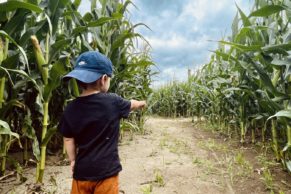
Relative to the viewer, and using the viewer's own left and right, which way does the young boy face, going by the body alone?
facing away from the viewer and to the right of the viewer

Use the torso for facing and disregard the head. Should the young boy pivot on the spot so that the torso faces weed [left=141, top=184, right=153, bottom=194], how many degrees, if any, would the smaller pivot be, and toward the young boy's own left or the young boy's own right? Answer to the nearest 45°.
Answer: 0° — they already face it

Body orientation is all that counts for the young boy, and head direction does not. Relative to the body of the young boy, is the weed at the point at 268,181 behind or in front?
in front

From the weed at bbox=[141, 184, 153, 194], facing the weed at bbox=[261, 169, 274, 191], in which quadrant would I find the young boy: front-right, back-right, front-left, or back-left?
back-right
